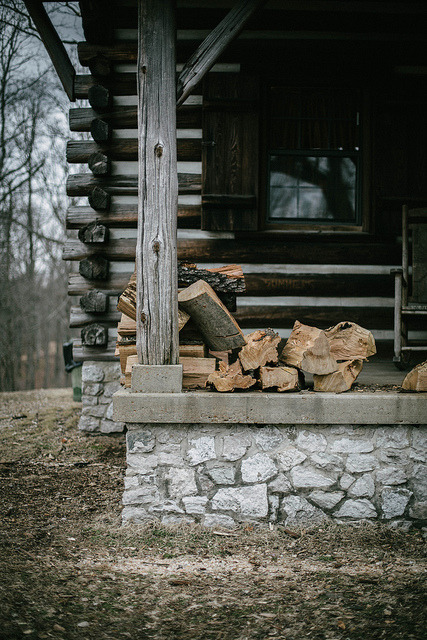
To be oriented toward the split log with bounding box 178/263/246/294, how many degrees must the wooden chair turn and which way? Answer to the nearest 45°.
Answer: approximately 45° to its right

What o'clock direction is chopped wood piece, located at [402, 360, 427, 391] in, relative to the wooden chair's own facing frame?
The chopped wood piece is roughly at 12 o'clock from the wooden chair.

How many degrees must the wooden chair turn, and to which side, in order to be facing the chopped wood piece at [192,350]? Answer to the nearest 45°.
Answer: approximately 45° to its right

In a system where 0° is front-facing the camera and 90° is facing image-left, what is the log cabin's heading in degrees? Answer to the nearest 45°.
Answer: approximately 0°
